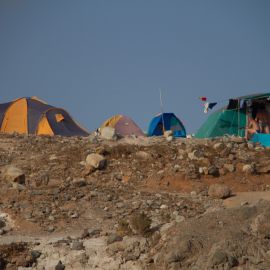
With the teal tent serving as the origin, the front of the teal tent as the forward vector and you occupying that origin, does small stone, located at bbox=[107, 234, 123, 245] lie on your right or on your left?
on your right

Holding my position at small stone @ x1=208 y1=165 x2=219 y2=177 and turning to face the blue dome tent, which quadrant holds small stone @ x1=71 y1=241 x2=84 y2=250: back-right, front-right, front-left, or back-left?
back-left
